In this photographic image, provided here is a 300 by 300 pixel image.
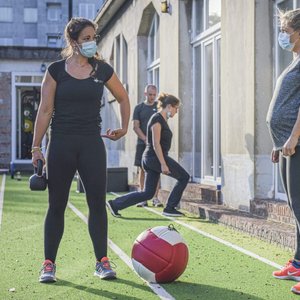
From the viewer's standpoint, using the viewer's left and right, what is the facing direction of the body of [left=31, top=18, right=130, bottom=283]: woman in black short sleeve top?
facing the viewer

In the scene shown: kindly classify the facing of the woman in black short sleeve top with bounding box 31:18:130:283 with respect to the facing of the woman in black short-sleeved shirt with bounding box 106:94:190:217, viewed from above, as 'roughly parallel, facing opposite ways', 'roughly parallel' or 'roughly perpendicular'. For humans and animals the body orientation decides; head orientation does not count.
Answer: roughly perpendicular

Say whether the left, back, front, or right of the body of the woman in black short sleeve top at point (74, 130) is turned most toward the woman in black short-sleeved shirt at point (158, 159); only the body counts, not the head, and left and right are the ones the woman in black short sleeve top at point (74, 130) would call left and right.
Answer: back

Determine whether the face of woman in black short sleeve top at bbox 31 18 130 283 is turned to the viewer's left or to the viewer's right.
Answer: to the viewer's right

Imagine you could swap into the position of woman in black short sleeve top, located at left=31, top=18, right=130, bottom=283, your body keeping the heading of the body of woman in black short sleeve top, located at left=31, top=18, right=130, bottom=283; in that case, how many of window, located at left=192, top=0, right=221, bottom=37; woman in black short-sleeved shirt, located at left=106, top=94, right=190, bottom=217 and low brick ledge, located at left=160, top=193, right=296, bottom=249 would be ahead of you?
0

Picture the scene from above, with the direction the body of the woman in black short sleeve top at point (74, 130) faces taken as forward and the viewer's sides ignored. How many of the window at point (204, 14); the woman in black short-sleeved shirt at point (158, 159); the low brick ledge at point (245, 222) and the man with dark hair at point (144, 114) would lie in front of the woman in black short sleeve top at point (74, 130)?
0

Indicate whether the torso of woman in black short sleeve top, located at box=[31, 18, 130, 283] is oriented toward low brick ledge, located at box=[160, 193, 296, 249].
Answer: no
